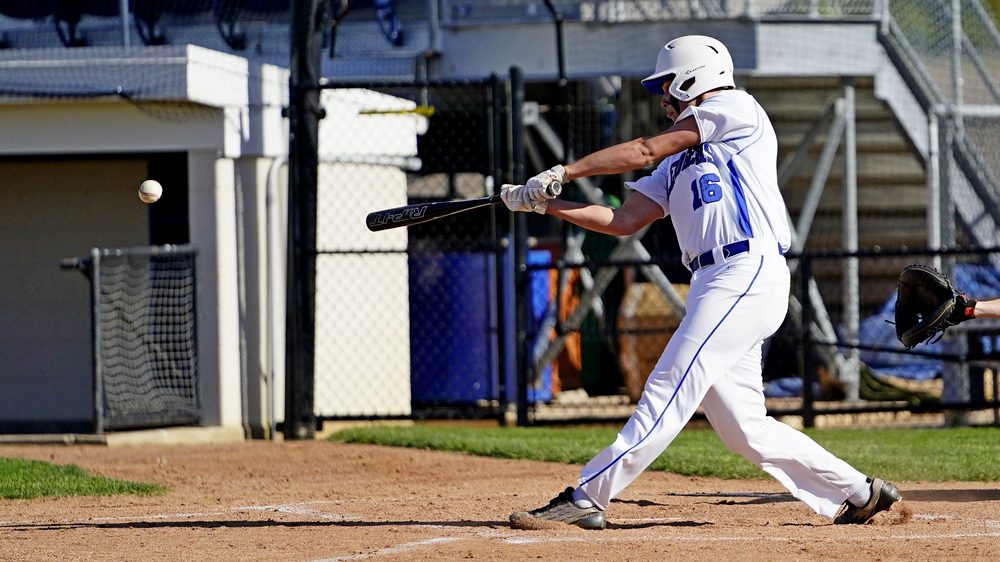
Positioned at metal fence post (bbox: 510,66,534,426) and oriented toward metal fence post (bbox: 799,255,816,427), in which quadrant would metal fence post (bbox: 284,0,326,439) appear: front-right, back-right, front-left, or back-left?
back-right

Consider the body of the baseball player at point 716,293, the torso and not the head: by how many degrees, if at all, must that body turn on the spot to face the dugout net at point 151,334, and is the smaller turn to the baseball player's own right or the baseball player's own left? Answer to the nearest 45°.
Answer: approximately 90° to the baseball player's own right

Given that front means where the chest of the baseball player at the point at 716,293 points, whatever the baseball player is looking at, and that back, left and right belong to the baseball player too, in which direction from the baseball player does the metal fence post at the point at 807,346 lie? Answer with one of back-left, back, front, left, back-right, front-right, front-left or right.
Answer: back-right

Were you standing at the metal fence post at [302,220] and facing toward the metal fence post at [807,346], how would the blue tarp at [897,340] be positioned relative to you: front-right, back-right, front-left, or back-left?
front-left

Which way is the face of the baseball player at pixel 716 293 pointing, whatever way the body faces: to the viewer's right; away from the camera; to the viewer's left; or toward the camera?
to the viewer's left

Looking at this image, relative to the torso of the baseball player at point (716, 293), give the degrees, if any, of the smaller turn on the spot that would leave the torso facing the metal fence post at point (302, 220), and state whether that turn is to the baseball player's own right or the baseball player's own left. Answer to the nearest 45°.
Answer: approximately 90° to the baseball player's own right

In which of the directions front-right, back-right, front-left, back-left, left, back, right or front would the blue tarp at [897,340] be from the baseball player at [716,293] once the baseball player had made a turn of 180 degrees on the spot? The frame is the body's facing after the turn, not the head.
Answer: front-left

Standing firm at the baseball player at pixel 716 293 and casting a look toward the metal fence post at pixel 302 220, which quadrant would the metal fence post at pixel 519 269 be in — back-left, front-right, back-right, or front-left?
front-right

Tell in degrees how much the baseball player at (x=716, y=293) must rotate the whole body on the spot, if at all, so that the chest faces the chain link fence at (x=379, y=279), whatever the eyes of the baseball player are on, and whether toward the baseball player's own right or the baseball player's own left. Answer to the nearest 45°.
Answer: approximately 90° to the baseball player's own right

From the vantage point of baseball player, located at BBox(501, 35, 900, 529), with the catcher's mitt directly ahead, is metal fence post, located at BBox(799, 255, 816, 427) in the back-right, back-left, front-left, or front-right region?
front-left

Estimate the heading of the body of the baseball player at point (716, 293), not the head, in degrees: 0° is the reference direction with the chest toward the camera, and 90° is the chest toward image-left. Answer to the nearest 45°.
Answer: approximately 45°

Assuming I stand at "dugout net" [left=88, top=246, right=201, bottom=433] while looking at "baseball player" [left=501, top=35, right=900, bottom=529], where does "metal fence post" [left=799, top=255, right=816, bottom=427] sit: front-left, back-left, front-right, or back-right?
front-left

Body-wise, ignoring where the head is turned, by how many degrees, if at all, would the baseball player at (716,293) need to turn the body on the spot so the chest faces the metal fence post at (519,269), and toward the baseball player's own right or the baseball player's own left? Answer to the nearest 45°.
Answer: approximately 135° to the baseball player's own right

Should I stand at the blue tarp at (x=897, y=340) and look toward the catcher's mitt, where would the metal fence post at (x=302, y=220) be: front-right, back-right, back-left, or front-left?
front-right
